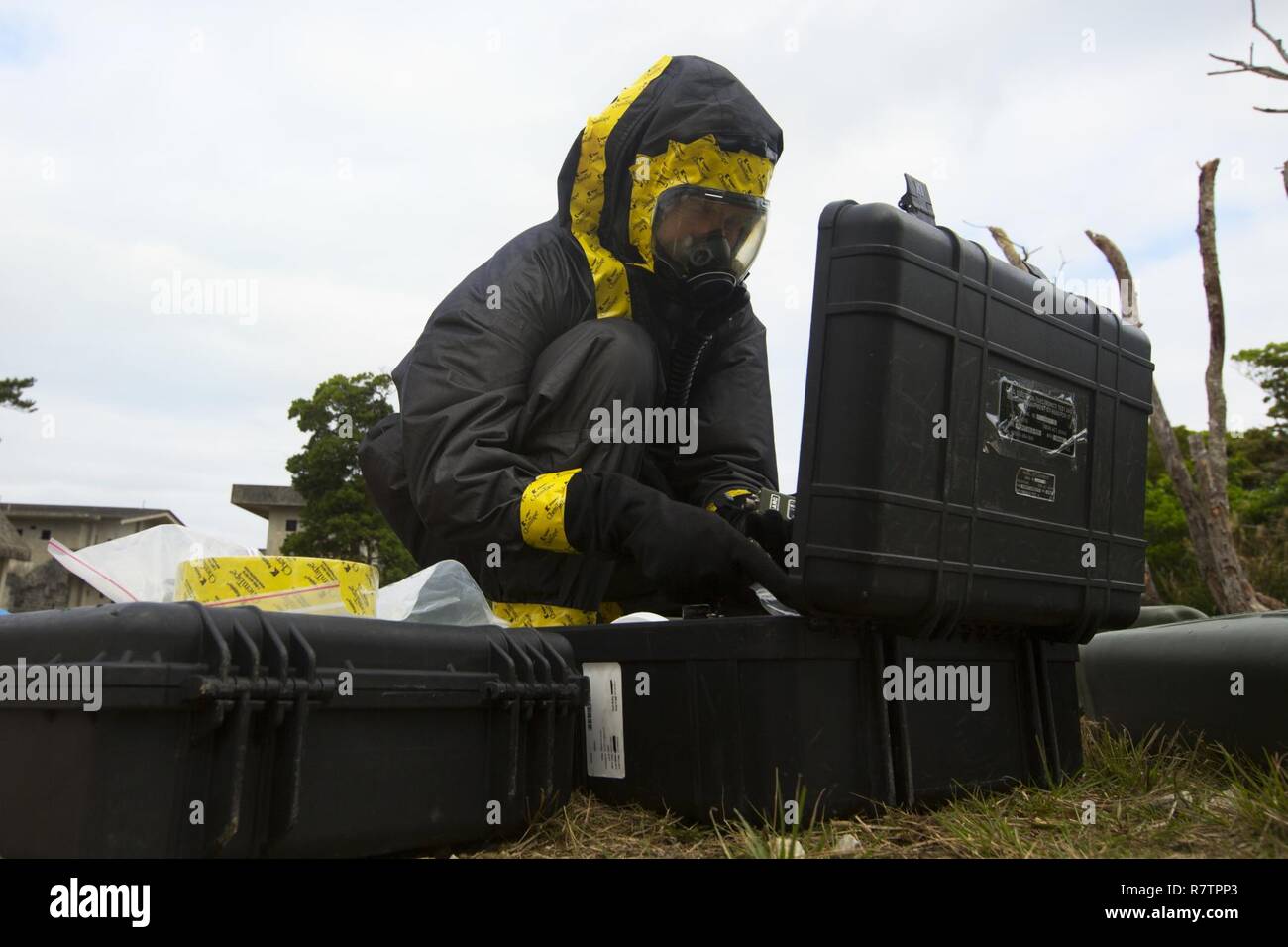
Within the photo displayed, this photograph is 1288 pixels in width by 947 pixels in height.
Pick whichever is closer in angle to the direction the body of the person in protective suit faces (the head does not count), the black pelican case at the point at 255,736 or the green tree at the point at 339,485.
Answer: the black pelican case

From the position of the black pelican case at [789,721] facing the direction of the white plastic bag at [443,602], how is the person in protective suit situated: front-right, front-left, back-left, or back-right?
front-right

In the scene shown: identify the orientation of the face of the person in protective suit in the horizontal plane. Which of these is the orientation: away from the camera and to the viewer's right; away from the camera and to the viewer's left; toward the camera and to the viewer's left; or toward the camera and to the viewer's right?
toward the camera and to the viewer's right

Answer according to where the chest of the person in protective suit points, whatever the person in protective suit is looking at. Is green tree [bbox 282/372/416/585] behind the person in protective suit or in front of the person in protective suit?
behind

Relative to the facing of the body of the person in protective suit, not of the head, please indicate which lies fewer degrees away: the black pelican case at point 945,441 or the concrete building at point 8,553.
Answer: the black pelican case

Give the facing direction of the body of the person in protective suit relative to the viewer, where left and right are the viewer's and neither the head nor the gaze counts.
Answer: facing the viewer and to the right of the viewer
